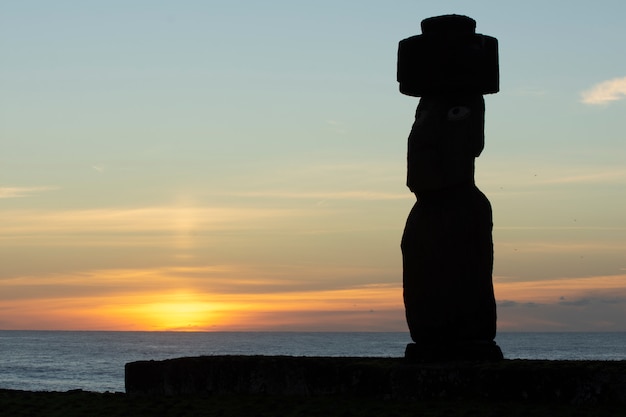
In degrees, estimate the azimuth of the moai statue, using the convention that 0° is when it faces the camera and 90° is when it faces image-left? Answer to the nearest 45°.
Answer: approximately 45°
